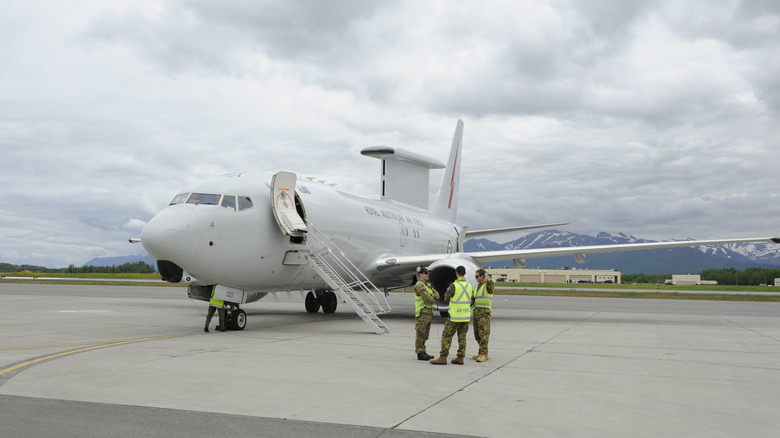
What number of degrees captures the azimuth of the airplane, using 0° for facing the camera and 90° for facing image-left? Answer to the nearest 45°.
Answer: approximately 45°

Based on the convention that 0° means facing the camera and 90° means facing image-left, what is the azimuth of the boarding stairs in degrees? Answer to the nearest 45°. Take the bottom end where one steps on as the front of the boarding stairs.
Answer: approximately 315°
